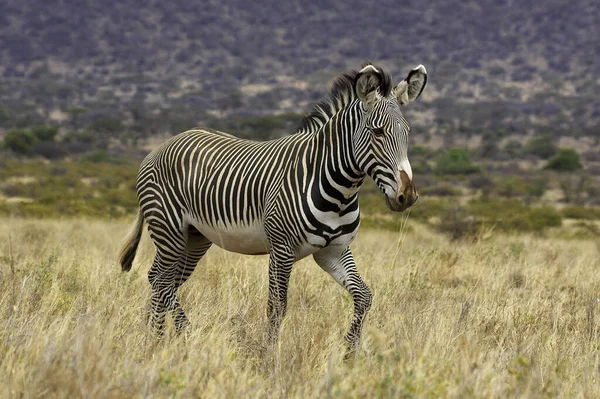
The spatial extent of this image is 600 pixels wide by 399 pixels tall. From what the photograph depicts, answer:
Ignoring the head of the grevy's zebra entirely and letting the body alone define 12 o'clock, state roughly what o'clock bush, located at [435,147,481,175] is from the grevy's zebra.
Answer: The bush is roughly at 8 o'clock from the grevy's zebra.

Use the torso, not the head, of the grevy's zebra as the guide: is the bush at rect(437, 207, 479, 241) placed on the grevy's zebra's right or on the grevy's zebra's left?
on the grevy's zebra's left

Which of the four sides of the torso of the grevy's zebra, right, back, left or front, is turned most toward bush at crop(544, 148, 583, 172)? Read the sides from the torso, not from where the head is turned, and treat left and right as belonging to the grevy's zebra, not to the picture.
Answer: left

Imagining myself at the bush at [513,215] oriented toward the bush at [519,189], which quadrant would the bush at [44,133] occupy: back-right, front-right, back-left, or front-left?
front-left

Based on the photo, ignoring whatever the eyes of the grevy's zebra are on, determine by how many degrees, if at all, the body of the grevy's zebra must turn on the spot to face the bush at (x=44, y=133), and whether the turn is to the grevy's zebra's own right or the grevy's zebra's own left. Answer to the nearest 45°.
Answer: approximately 135° to the grevy's zebra's own left

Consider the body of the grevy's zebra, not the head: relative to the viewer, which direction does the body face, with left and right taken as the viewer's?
facing the viewer and to the right of the viewer

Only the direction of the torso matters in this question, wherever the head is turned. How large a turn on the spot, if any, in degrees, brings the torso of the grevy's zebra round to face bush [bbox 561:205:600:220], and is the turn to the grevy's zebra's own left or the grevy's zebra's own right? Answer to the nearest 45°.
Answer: approximately 90° to the grevy's zebra's own left

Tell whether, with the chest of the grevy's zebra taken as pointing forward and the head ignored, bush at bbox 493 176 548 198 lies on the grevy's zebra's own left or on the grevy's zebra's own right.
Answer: on the grevy's zebra's own left

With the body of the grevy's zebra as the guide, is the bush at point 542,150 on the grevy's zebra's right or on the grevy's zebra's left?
on the grevy's zebra's left
